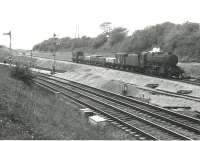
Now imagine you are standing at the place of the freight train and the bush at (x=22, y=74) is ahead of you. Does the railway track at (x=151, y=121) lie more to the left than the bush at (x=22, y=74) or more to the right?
left

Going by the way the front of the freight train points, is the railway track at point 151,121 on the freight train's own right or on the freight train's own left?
on the freight train's own right

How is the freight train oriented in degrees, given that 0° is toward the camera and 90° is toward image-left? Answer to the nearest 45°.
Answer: approximately 315°

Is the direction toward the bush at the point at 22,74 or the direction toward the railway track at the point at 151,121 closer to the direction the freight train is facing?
the railway track

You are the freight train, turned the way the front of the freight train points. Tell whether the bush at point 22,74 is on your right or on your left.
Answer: on your right
